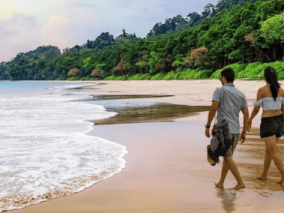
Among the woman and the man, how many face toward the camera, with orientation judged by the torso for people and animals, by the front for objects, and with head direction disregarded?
0

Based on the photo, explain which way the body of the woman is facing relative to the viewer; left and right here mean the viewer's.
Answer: facing away from the viewer and to the left of the viewer

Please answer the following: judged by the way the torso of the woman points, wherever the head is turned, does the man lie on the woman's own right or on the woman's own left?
on the woman's own left

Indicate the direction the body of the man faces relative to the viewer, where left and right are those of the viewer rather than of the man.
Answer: facing away from the viewer and to the left of the viewer

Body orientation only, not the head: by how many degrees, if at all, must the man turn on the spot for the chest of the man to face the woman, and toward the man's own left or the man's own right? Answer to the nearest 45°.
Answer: approximately 90° to the man's own right
